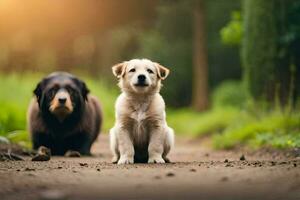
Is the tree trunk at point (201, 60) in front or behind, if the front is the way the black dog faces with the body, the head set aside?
behind

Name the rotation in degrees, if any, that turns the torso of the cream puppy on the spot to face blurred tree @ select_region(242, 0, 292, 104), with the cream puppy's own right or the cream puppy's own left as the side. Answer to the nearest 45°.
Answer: approximately 135° to the cream puppy's own left

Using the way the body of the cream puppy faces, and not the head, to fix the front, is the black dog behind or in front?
behind

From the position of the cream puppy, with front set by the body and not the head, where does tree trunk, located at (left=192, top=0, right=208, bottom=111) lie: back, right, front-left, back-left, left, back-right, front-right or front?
back

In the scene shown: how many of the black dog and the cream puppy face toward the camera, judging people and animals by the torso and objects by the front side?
2

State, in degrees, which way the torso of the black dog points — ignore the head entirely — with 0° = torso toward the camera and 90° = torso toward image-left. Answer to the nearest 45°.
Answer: approximately 0°
